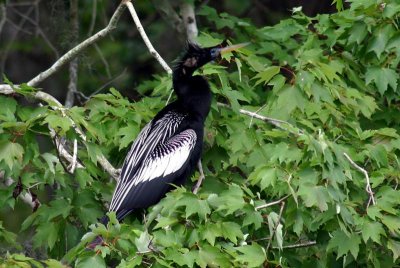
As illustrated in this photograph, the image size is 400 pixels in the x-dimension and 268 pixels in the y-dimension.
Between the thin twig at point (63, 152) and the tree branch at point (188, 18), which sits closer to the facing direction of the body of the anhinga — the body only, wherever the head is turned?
the tree branch

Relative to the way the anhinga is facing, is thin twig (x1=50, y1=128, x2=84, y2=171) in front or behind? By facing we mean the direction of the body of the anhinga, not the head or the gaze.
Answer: behind
